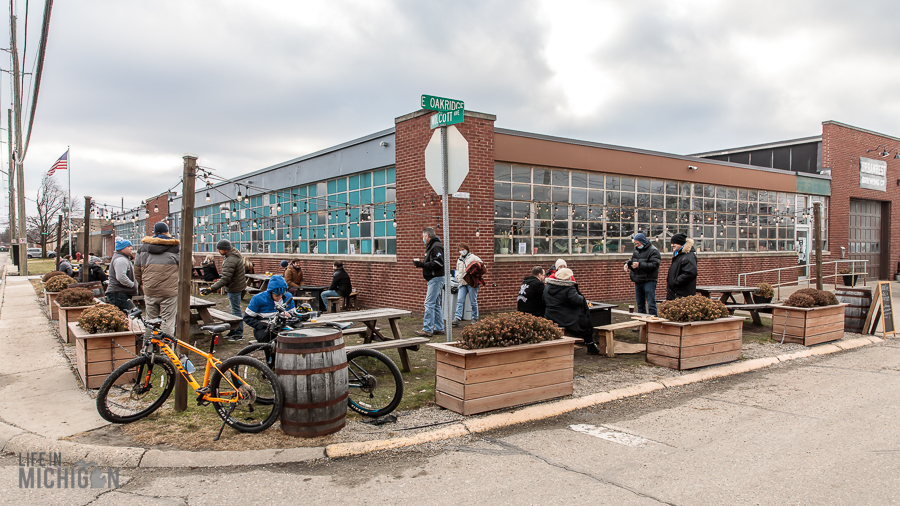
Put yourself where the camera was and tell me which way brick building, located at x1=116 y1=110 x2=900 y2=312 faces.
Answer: facing the viewer and to the right of the viewer

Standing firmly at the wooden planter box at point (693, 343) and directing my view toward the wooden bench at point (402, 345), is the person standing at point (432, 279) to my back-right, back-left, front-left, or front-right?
front-right

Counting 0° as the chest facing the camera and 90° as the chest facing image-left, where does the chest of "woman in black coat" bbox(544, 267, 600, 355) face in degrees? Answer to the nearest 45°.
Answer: approximately 225°

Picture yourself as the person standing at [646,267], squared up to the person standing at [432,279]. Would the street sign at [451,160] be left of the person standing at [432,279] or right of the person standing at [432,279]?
left

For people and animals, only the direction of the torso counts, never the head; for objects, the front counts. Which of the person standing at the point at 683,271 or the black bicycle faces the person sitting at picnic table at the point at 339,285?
the person standing at the point at 683,271

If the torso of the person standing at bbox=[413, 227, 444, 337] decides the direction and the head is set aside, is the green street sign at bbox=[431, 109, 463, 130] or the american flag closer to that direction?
the american flag

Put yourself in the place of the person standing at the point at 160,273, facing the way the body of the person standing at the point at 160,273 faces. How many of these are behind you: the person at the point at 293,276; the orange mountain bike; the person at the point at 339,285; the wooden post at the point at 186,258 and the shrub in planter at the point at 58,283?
2

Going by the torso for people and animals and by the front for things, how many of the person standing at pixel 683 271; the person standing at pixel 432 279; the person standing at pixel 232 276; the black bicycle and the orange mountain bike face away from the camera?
0

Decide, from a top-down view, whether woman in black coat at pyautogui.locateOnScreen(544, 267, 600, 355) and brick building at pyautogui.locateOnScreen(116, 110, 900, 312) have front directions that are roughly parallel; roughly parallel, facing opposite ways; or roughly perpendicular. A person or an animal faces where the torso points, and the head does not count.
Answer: roughly perpendicular

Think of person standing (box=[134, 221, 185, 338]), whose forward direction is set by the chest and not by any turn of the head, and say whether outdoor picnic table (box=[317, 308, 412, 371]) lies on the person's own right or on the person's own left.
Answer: on the person's own right

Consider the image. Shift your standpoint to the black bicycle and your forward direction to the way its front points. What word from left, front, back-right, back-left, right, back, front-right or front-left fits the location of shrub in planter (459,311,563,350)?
back

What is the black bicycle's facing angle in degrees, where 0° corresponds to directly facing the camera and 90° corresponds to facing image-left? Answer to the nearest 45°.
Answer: approximately 90°

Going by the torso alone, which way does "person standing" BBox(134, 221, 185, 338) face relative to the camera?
away from the camera

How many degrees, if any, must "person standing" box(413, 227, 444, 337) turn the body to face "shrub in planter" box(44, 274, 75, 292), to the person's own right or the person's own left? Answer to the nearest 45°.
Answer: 0° — they already face it
